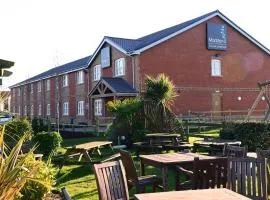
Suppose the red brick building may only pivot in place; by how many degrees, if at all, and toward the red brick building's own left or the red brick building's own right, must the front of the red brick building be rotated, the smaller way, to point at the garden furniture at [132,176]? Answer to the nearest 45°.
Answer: approximately 45° to the red brick building's own left

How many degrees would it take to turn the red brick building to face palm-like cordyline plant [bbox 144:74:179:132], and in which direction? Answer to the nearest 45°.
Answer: approximately 45° to its left

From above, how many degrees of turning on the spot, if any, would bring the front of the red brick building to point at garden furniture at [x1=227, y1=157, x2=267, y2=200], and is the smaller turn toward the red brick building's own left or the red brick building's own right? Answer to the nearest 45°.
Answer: approximately 45° to the red brick building's own left

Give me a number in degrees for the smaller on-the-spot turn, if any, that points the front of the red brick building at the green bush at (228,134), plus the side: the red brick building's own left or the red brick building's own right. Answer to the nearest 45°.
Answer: approximately 45° to the red brick building's own left

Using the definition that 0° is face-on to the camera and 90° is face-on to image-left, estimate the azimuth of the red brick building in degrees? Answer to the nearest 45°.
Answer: approximately 45°

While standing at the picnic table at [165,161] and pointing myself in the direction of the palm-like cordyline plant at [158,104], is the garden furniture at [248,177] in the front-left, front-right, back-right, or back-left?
back-right
